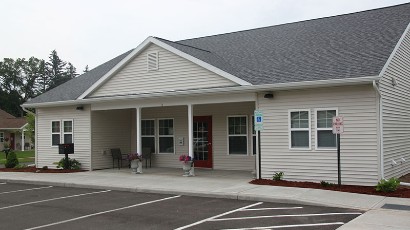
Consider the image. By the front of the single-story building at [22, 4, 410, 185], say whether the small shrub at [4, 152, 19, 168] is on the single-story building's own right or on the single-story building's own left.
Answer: on the single-story building's own right

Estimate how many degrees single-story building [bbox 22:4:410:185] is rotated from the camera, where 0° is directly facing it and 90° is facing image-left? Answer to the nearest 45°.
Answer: approximately 45°

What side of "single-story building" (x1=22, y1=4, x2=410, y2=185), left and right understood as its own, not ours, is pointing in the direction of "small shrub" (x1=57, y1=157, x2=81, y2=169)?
right
